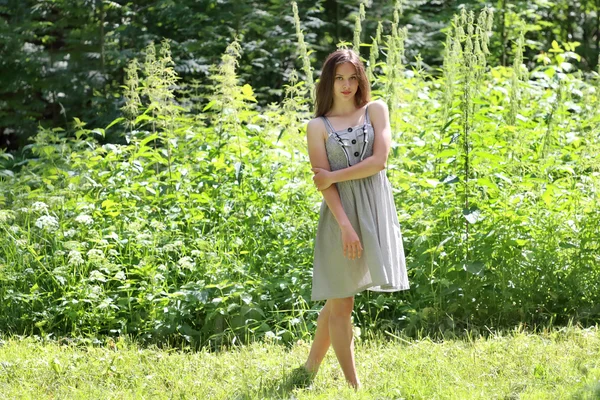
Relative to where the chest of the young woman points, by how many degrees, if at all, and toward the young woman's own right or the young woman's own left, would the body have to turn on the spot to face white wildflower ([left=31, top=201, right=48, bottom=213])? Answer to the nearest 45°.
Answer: approximately 135° to the young woman's own right

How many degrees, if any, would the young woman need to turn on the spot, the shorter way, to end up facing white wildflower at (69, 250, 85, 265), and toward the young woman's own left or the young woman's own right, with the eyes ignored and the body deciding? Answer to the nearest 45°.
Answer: approximately 135° to the young woman's own right

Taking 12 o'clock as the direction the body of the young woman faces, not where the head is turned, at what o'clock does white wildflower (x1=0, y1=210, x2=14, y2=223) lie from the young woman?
The white wildflower is roughly at 4 o'clock from the young woman.

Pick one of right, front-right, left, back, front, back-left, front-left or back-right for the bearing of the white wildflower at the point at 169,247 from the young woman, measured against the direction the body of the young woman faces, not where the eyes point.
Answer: back-right

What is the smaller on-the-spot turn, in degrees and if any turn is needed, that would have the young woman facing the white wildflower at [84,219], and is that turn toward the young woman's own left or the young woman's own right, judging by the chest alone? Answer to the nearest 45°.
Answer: approximately 135° to the young woman's own right

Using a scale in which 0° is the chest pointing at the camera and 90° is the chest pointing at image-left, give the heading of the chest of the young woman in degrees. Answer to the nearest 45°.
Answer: approximately 0°

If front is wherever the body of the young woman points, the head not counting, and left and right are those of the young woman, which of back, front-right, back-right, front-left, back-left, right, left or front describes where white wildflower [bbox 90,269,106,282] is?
back-right

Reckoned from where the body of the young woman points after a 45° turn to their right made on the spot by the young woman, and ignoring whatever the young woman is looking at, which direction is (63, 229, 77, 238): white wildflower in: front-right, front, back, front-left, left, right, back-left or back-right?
right
